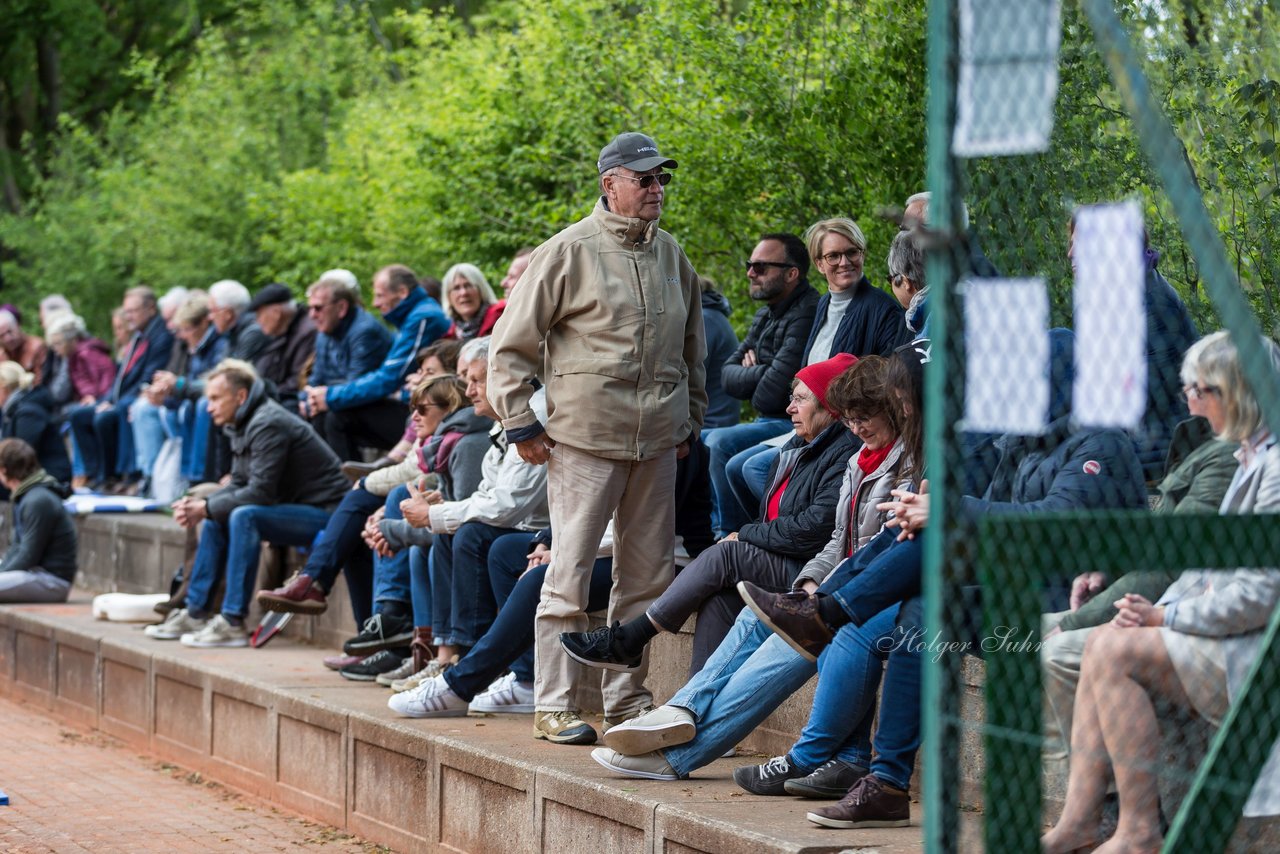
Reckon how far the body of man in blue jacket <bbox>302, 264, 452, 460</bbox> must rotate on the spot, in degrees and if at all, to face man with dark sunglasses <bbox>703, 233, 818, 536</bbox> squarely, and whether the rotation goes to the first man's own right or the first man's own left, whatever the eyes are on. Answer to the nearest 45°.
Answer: approximately 135° to the first man's own left

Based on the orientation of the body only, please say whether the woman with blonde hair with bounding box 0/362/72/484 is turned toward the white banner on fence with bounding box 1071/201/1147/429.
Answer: no

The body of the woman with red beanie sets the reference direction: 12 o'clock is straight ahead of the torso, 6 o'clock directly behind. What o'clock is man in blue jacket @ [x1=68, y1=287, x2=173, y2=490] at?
The man in blue jacket is roughly at 2 o'clock from the woman with red beanie.

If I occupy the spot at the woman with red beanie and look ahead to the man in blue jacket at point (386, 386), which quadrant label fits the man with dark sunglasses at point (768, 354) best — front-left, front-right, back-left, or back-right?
front-right

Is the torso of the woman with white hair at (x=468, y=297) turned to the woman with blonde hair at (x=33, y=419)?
no

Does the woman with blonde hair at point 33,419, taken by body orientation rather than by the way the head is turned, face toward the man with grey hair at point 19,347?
no

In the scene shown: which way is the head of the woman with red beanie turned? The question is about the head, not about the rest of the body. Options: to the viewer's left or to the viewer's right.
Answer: to the viewer's left

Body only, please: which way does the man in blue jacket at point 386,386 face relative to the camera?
to the viewer's left

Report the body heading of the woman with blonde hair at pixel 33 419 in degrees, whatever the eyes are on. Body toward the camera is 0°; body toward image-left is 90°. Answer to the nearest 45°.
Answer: approximately 90°
